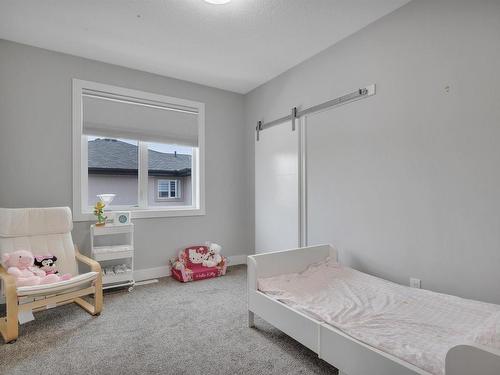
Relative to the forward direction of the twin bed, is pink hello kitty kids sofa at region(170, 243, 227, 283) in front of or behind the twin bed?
behind

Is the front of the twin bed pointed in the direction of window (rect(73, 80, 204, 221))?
no

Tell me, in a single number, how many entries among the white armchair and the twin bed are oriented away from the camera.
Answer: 0

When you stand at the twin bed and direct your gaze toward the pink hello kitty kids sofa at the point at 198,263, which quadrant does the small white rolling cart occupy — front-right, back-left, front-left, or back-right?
front-left

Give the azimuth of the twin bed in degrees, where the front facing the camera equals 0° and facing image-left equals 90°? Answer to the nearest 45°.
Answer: approximately 315°

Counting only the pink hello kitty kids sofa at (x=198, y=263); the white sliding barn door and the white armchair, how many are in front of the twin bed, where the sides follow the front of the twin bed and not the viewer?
0

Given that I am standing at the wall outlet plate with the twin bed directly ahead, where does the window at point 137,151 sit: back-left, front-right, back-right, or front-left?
front-right

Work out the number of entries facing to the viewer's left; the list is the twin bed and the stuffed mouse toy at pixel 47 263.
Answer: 0

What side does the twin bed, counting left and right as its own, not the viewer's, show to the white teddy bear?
back

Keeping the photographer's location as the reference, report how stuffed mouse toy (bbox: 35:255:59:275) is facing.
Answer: facing the viewer and to the right of the viewer

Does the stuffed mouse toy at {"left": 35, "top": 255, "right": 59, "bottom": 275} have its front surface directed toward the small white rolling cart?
no

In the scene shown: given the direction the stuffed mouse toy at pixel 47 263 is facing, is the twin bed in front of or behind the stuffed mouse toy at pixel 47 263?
in front

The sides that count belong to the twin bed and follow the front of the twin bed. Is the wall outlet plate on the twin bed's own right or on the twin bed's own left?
on the twin bed's own left

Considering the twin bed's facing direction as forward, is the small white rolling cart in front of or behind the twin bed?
behind

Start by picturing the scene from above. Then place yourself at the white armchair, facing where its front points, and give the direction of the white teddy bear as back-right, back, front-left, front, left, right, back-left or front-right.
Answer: front-left
